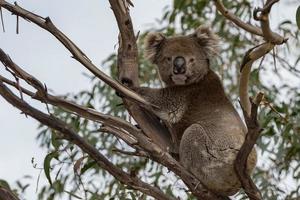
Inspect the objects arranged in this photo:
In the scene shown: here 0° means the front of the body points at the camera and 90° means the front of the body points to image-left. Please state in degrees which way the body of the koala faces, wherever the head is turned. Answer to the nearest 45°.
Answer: approximately 90°
